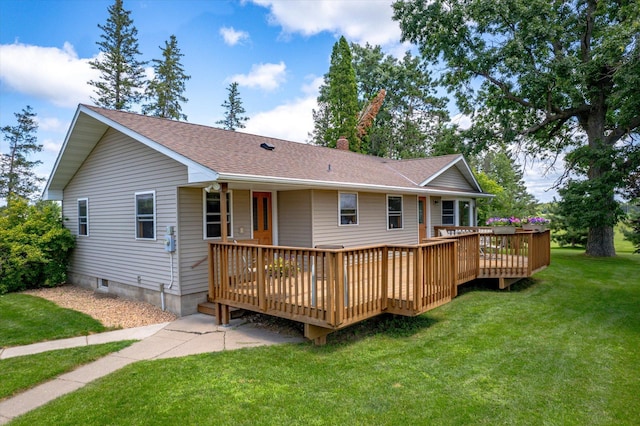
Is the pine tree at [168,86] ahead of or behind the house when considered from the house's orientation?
behind

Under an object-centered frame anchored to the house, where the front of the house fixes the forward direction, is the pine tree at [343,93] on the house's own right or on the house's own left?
on the house's own left

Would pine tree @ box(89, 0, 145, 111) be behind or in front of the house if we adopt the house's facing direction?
behind

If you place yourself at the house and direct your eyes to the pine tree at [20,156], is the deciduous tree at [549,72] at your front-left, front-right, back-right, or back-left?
back-right

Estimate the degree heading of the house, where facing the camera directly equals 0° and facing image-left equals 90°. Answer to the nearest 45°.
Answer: approximately 315°

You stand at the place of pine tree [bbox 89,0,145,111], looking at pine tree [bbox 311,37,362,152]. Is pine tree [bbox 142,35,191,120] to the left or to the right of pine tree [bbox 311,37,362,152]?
left

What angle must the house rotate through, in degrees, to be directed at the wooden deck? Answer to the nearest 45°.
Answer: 0° — it already faces it
